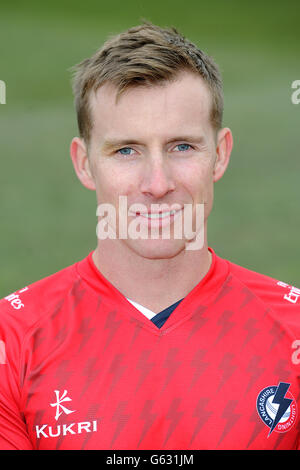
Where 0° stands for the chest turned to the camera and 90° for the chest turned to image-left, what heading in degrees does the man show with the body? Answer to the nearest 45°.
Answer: approximately 0°
